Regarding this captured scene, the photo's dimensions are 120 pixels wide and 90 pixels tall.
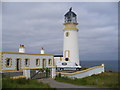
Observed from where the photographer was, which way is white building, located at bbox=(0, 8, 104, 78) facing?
facing the viewer and to the right of the viewer
